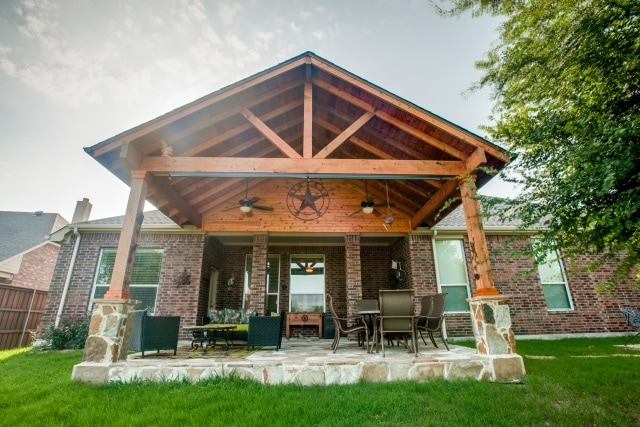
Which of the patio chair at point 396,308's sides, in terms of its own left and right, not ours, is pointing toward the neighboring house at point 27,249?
left

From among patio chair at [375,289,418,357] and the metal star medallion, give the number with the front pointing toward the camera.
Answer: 1

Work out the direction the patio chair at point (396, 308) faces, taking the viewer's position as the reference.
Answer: facing away from the viewer

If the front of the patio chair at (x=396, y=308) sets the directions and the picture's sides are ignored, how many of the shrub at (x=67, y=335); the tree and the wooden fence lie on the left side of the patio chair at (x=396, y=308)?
2

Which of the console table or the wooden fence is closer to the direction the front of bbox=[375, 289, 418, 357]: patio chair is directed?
the console table

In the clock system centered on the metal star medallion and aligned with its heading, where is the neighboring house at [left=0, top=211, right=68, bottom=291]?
The neighboring house is roughly at 4 o'clock from the metal star medallion.

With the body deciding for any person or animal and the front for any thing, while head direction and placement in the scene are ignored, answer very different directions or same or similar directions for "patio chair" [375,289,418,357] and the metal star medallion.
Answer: very different directions
